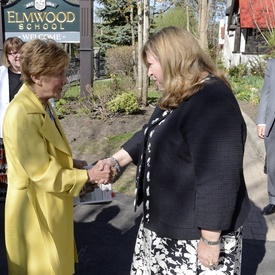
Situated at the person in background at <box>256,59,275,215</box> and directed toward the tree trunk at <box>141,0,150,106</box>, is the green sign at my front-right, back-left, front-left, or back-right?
front-left

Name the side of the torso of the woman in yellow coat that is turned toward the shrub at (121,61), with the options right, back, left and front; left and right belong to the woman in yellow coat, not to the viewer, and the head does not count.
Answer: left

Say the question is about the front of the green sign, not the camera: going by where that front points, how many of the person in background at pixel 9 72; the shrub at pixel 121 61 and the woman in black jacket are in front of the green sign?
2

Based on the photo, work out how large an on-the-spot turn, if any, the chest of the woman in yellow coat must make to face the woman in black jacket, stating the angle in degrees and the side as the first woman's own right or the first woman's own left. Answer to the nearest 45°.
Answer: approximately 45° to the first woman's own right

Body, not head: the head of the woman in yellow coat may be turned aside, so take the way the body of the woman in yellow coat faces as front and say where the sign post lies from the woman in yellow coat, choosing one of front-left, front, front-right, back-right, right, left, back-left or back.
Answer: left

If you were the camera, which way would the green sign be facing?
facing the viewer

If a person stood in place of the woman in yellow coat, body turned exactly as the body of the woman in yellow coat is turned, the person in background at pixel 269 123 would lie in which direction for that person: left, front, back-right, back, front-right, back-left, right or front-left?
front-left

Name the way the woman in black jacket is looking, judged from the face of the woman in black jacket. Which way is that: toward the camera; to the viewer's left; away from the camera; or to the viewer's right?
to the viewer's left

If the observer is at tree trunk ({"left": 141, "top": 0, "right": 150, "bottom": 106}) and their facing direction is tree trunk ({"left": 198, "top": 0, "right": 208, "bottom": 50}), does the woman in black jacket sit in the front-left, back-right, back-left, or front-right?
back-right

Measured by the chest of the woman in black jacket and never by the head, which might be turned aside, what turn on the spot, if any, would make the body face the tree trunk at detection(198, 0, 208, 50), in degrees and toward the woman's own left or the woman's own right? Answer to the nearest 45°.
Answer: approximately 90° to the woman's own right

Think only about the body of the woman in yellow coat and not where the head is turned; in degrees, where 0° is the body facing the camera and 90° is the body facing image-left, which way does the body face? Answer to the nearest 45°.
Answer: approximately 270°

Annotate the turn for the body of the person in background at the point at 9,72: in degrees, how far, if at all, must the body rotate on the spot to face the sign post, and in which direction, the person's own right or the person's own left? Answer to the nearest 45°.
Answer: approximately 135° to the person's own left

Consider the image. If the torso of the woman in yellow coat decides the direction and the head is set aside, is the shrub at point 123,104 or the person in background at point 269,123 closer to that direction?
the person in background
